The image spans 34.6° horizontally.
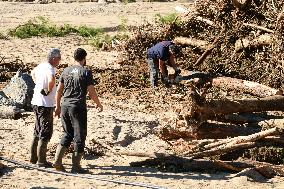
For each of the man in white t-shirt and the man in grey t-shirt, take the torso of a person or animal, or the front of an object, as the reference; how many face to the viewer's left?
0

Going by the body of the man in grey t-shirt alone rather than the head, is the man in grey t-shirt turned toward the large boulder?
no

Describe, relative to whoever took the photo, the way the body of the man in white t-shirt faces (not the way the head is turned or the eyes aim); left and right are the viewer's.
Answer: facing away from the viewer and to the right of the viewer

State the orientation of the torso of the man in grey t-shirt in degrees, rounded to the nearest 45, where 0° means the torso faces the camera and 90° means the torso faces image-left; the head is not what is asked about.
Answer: approximately 225°

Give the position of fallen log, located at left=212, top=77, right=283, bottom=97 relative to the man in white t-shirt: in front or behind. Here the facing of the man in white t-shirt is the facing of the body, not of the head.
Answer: in front

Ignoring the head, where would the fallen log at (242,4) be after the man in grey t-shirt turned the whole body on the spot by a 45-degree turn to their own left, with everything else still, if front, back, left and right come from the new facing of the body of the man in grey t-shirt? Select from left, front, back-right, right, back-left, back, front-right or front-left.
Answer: front-right

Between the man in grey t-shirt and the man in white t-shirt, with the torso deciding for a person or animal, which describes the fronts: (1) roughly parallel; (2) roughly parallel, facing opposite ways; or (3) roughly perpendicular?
roughly parallel

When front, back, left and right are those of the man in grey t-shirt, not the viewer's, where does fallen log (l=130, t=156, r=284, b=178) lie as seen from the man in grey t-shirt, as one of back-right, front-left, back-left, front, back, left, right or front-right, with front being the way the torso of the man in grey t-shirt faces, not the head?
front-right

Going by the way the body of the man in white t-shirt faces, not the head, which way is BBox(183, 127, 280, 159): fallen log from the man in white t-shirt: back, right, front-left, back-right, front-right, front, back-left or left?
front-right

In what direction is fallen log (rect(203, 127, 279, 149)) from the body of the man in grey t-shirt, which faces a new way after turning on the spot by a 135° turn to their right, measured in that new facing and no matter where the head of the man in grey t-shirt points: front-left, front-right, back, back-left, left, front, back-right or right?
left

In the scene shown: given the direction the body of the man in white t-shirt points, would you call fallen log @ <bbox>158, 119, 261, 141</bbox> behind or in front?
in front

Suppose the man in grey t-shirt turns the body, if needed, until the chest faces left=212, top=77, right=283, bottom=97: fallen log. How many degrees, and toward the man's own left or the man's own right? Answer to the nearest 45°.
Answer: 0° — they already face it
